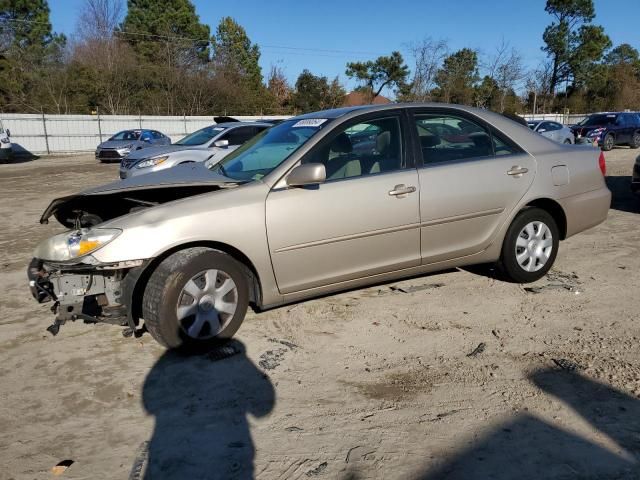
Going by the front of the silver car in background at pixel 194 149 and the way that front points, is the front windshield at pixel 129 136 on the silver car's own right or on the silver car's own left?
on the silver car's own right

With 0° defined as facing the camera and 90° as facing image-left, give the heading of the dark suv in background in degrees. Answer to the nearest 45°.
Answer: approximately 45°

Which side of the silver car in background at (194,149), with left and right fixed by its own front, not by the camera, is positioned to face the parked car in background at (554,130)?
back

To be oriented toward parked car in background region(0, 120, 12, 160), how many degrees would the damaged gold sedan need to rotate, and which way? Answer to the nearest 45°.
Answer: approximately 90° to its right

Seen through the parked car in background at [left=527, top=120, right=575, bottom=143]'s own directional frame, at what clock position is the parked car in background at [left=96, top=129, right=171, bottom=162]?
the parked car in background at [left=96, top=129, right=171, bottom=162] is roughly at 1 o'clock from the parked car in background at [left=527, top=120, right=575, bottom=143].

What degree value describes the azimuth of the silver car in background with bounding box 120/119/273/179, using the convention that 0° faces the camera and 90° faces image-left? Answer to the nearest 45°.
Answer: approximately 45°

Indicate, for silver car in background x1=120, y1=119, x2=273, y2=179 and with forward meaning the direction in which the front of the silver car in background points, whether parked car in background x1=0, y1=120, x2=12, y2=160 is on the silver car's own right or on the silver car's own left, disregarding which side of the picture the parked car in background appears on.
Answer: on the silver car's own right
